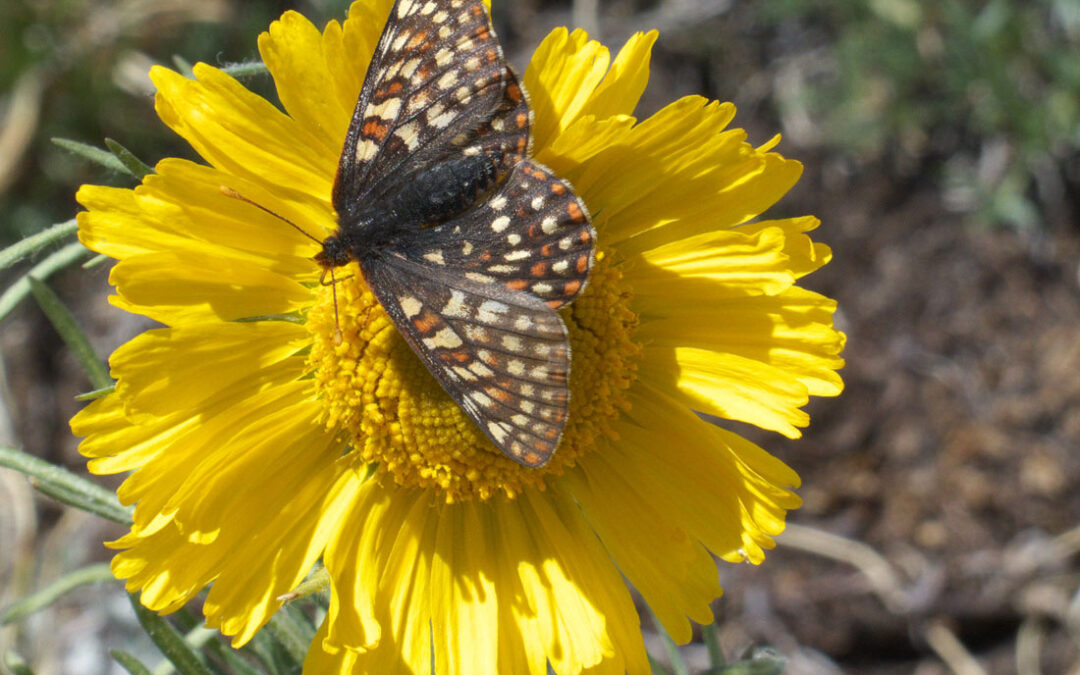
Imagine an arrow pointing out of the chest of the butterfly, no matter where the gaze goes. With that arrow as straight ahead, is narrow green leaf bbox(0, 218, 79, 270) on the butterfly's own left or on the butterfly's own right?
on the butterfly's own right

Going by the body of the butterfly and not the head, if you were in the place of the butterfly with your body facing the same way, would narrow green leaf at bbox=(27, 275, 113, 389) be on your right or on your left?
on your right

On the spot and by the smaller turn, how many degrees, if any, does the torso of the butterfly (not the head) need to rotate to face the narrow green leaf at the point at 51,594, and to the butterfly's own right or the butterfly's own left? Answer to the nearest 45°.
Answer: approximately 45° to the butterfly's own right

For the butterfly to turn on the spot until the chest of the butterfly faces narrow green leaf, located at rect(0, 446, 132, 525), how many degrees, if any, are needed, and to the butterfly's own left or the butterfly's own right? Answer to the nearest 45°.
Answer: approximately 45° to the butterfly's own right

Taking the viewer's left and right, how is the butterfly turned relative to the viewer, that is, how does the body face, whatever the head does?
facing the viewer and to the left of the viewer

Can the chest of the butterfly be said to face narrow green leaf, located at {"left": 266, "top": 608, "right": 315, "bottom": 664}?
no

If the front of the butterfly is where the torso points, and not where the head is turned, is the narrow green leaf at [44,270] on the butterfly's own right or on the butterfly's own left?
on the butterfly's own right
